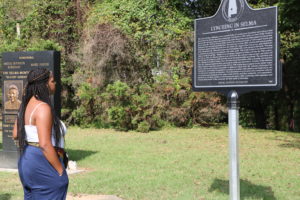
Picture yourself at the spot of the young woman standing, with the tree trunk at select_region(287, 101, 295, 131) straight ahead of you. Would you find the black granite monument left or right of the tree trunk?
left

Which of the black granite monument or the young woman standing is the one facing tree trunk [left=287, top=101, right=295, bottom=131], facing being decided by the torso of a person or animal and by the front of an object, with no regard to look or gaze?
the young woman standing

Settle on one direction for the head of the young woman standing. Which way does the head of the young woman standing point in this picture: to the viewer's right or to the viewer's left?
to the viewer's right

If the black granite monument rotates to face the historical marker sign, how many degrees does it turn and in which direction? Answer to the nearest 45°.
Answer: approximately 90° to its left

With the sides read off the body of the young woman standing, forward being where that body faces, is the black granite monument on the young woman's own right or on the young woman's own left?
on the young woman's own left

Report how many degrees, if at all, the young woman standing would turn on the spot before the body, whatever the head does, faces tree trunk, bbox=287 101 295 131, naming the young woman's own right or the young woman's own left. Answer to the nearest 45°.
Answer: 0° — they already face it

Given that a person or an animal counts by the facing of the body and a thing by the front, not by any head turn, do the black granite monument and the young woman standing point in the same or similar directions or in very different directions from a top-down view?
very different directions

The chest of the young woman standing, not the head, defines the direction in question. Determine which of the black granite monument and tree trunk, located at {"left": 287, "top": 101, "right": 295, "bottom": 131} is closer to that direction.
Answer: the tree trunk

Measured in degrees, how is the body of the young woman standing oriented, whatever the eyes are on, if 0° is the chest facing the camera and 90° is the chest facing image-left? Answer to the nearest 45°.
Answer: approximately 225°
